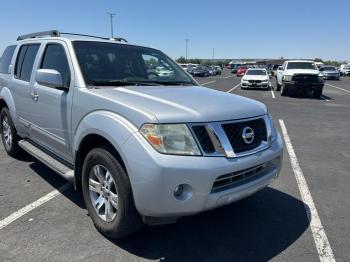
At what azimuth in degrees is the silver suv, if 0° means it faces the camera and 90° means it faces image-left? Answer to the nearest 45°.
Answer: approximately 315°

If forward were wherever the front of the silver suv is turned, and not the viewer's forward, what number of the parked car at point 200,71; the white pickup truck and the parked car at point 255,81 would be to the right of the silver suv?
0

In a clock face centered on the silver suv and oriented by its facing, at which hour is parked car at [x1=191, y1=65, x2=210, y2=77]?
The parked car is roughly at 8 o'clock from the silver suv.

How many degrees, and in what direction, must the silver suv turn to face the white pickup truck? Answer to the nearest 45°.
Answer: approximately 90° to its left

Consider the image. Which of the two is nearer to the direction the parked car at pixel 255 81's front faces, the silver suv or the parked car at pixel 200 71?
the silver suv

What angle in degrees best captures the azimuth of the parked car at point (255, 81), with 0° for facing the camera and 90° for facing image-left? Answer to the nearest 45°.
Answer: approximately 0°

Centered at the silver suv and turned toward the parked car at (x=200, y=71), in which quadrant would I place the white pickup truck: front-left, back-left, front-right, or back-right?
front-right

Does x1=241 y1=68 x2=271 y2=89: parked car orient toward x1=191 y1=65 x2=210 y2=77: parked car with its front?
no

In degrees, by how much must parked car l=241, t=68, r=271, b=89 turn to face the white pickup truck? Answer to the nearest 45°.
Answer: approximately 45° to its left

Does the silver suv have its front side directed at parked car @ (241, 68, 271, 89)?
no

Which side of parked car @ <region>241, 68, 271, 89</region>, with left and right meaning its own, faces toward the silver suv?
front

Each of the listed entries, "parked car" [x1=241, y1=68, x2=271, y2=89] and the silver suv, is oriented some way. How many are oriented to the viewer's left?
0
